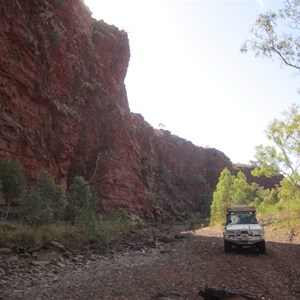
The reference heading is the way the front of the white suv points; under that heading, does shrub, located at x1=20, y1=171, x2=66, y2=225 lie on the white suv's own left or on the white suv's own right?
on the white suv's own right

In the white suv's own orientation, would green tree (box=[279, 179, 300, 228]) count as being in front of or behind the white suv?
behind

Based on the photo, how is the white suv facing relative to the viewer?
toward the camera

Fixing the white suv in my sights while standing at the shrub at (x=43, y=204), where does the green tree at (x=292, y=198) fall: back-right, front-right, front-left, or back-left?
front-left

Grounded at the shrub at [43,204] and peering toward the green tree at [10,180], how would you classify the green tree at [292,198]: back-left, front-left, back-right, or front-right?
back-right

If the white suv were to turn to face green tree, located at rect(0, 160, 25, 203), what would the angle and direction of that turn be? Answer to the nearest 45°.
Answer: approximately 90° to its right

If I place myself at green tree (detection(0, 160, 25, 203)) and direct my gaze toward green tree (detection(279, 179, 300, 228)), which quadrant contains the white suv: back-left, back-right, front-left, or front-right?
front-right
